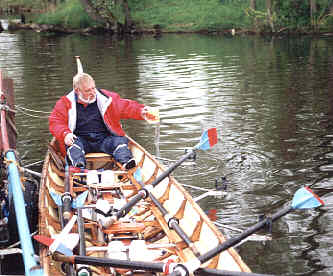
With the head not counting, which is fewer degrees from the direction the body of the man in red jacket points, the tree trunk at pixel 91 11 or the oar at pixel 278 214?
the oar

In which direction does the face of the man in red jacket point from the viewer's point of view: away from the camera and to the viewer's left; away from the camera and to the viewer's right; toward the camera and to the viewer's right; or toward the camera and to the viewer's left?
toward the camera and to the viewer's right

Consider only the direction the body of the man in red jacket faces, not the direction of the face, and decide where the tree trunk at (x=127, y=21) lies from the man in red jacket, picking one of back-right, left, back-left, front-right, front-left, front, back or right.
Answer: back

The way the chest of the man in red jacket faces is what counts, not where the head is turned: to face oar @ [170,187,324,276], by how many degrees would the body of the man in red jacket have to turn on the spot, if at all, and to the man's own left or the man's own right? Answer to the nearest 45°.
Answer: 0° — they already face it

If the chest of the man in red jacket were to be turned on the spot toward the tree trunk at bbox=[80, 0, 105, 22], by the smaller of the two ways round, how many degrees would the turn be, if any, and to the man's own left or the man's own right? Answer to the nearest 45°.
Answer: approximately 180°

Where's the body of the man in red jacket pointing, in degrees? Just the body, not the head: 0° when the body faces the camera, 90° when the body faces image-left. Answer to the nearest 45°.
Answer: approximately 0°

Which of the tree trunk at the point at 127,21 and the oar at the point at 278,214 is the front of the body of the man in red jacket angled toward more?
the oar

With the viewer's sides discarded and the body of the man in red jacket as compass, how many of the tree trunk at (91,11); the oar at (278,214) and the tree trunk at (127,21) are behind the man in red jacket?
2
